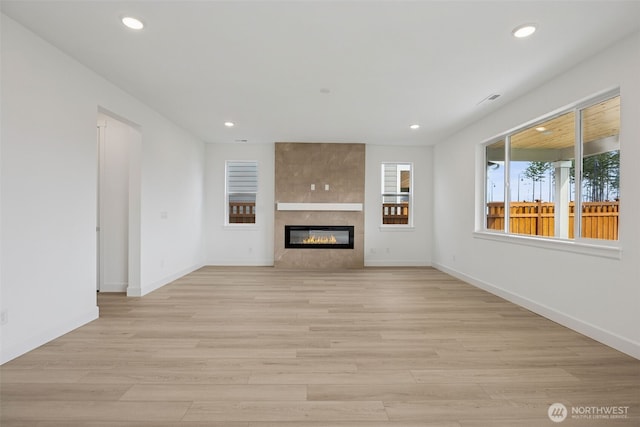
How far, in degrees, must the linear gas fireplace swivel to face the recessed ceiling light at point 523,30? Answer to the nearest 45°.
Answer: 0° — it already faces it

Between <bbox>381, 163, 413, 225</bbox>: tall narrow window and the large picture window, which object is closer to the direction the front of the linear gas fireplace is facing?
the large picture window

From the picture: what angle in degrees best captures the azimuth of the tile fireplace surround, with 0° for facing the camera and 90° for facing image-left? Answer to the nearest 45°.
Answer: approximately 0°

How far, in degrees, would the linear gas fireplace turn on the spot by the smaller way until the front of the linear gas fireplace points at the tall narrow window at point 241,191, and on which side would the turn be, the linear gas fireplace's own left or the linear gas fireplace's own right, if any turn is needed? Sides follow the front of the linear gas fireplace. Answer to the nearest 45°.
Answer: approximately 90° to the linear gas fireplace's own right

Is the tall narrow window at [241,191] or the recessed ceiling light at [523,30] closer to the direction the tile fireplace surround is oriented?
the recessed ceiling light

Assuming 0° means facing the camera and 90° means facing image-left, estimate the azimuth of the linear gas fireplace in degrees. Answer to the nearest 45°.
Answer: approximately 0°

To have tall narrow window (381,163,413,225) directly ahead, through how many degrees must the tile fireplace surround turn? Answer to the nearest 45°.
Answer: approximately 90° to its left

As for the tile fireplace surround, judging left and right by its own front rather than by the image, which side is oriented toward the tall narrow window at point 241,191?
right
